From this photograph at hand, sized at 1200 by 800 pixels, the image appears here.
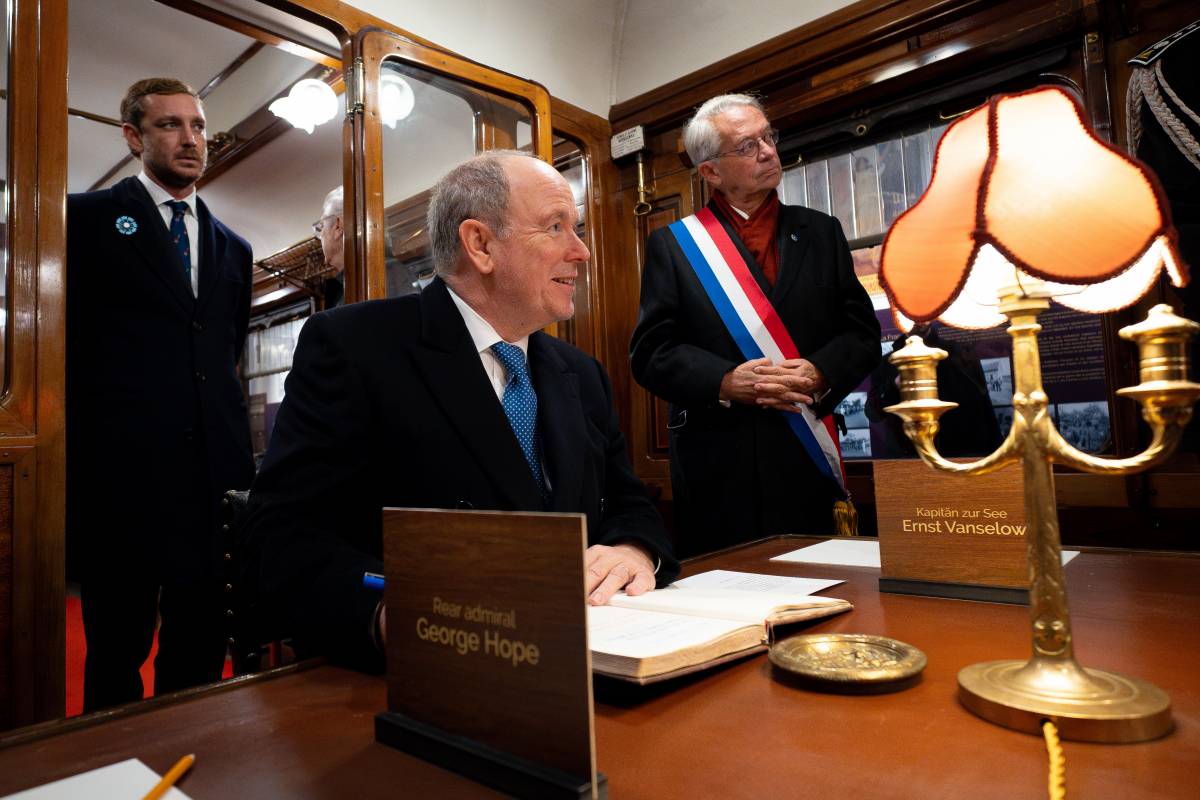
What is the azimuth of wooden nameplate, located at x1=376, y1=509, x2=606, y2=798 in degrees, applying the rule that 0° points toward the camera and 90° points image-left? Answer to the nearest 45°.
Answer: approximately 45°

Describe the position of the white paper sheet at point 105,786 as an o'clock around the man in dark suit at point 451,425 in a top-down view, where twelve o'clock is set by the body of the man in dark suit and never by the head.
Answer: The white paper sheet is roughly at 2 o'clock from the man in dark suit.

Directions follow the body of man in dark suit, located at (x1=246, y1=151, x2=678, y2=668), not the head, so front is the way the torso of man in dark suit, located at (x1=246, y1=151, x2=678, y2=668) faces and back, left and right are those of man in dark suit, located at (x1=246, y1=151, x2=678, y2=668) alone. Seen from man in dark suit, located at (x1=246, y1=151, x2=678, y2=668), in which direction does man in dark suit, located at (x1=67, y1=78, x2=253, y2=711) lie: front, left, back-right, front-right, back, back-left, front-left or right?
back

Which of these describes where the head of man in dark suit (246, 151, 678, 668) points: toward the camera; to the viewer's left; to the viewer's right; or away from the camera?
to the viewer's right

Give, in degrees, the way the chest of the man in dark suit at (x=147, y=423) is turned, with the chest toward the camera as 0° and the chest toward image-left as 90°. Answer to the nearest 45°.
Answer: approximately 315°

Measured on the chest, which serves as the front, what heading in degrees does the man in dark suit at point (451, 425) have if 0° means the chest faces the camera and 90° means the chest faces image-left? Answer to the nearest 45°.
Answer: approximately 315°

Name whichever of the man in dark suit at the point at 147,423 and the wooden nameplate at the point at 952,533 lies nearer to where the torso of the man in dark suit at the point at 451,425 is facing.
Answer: the wooden nameplate

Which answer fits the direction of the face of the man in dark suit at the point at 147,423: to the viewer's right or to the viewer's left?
to the viewer's right
